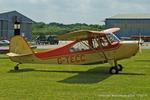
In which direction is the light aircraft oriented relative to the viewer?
to the viewer's right
